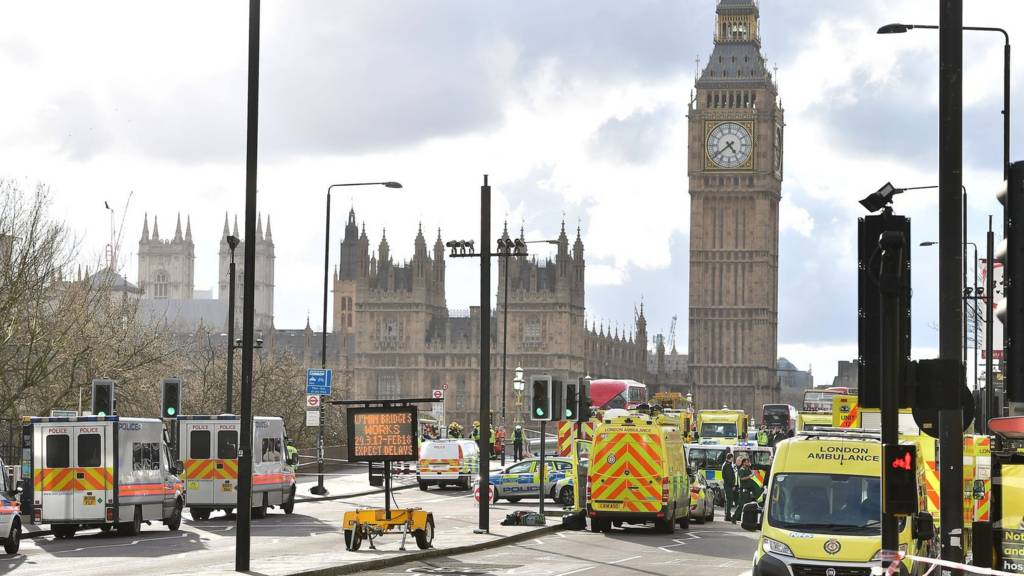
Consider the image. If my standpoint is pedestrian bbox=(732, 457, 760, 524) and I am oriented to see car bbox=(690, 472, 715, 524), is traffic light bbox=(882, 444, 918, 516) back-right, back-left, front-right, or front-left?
back-left

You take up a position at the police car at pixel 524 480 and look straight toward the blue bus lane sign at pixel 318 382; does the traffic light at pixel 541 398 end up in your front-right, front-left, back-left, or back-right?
back-left

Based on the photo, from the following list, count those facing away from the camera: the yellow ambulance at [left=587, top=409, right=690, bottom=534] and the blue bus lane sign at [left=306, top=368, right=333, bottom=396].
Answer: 1

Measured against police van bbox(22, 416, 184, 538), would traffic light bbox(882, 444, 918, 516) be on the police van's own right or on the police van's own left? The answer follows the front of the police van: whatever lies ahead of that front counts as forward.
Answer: on the police van's own right

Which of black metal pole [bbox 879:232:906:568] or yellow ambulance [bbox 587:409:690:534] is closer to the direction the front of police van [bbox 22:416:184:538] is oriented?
the yellow ambulance

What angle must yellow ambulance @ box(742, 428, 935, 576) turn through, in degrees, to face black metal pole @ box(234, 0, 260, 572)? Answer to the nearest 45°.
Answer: approximately 90° to its right

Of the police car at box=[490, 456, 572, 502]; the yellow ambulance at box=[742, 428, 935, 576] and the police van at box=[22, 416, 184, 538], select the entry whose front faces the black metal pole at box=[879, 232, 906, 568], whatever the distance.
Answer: the yellow ambulance

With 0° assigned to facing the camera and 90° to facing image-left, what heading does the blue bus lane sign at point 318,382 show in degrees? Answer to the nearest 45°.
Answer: approximately 0°

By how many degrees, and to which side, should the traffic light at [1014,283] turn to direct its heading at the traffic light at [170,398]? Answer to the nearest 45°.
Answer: approximately 45° to its right

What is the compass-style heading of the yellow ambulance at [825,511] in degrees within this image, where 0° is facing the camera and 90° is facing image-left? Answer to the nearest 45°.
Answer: approximately 0°
